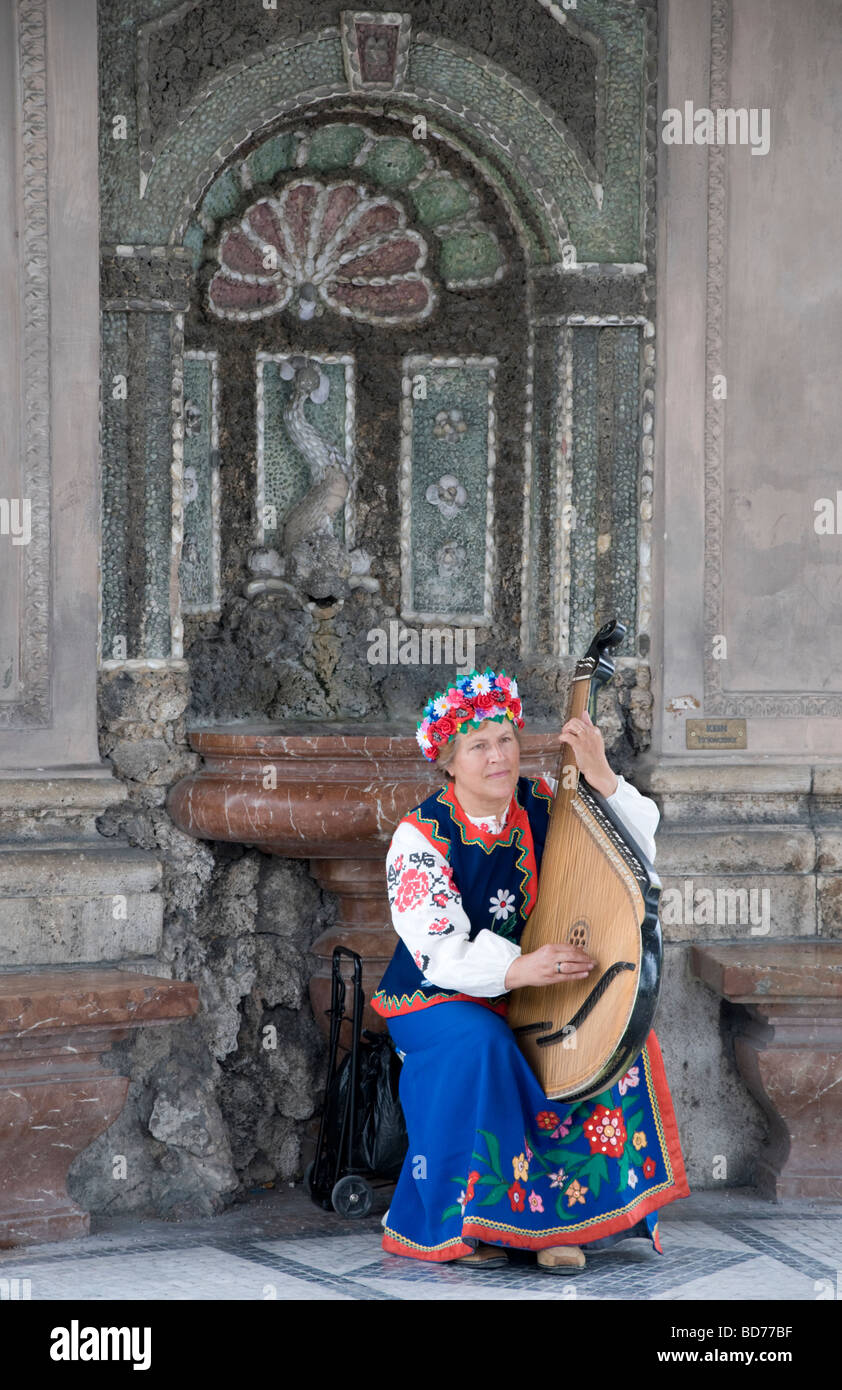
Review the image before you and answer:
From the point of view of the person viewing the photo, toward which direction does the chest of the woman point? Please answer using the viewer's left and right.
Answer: facing the viewer and to the right of the viewer

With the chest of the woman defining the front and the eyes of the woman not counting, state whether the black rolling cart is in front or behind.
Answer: behind

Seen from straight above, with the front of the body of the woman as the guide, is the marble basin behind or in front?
behind
